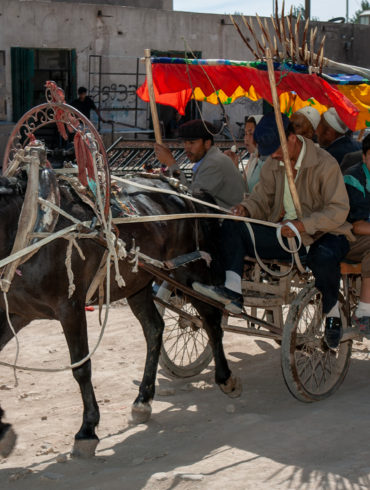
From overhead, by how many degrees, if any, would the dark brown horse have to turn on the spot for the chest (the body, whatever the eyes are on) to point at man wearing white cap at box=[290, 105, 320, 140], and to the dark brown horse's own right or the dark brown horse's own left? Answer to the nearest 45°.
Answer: approximately 180°

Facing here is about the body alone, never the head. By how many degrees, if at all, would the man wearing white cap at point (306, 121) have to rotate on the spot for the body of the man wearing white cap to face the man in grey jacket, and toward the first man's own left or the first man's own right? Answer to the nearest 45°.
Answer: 0° — they already face them

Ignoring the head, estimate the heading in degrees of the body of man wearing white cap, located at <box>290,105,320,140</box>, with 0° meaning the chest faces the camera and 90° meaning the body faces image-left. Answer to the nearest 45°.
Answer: approximately 45°

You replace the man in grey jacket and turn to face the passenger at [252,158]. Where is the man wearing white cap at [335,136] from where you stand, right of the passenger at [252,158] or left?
right

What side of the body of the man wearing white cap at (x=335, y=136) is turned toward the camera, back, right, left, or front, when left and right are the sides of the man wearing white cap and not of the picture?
left

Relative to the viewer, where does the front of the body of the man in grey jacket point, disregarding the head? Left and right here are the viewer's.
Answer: facing to the left of the viewer

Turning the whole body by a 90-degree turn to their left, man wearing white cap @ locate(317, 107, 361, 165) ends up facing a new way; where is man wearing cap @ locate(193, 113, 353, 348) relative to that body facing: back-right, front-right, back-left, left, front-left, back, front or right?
front

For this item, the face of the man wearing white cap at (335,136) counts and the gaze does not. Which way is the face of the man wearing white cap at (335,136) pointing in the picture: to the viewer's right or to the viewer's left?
to the viewer's left

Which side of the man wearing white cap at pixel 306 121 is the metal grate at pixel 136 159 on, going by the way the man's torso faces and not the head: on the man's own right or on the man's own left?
on the man's own right

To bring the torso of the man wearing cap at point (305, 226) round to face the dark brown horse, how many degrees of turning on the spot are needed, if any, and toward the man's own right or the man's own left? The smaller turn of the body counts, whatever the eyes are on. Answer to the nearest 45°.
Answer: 0° — they already face it

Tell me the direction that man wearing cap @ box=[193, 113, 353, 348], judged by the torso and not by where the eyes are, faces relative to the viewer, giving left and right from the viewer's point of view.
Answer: facing the viewer and to the left of the viewer
